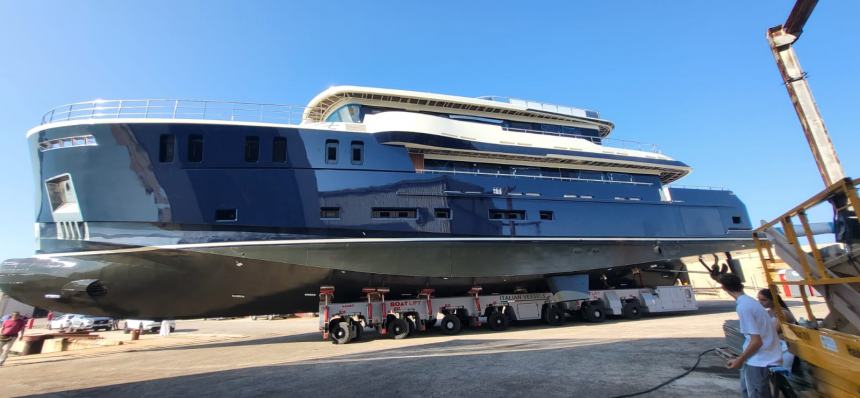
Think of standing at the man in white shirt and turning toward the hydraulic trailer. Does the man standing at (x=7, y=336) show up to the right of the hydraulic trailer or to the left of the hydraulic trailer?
left

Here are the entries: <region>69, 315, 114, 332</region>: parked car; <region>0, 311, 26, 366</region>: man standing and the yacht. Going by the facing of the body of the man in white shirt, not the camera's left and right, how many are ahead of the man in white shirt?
3

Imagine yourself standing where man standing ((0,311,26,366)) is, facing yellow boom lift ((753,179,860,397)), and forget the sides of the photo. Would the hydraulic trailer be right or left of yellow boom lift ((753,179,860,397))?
left

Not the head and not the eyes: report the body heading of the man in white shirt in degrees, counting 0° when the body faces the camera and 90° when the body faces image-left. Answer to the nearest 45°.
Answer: approximately 90°

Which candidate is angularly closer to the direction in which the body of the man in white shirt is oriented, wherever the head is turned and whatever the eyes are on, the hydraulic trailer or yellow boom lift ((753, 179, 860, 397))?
the hydraulic trailer

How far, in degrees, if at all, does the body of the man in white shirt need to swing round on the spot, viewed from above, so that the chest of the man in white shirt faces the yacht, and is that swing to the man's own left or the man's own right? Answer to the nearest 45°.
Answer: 0° — they already face it

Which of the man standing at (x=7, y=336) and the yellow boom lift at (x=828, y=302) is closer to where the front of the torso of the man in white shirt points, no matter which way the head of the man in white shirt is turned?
the man standing

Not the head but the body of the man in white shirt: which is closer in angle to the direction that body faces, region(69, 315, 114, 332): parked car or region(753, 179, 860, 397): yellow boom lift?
the parked car

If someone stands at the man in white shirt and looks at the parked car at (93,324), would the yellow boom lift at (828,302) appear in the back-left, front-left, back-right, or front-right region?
back-right
